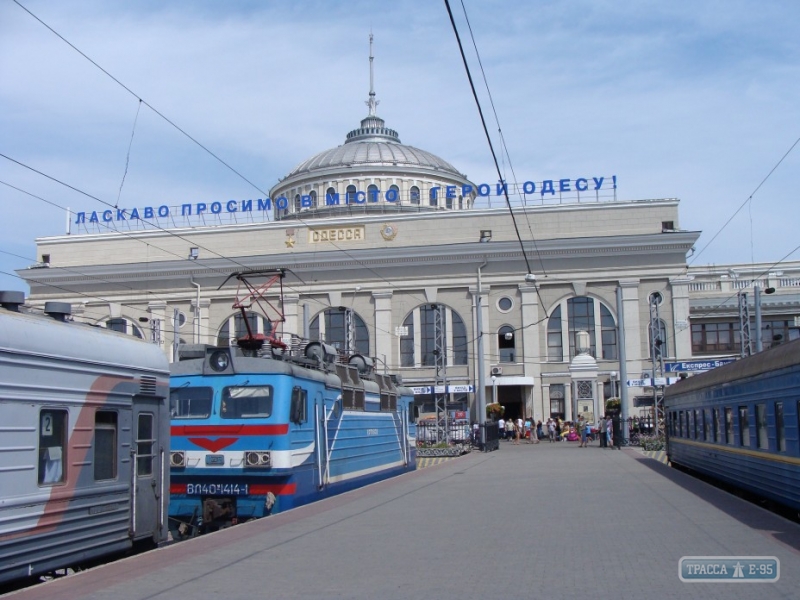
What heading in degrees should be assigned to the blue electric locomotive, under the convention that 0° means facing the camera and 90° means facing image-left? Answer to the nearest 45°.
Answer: approximately 45°

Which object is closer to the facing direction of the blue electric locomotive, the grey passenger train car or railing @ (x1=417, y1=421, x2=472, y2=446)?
the grey passenger train car

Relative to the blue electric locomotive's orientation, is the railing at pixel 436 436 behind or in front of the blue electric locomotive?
behind
